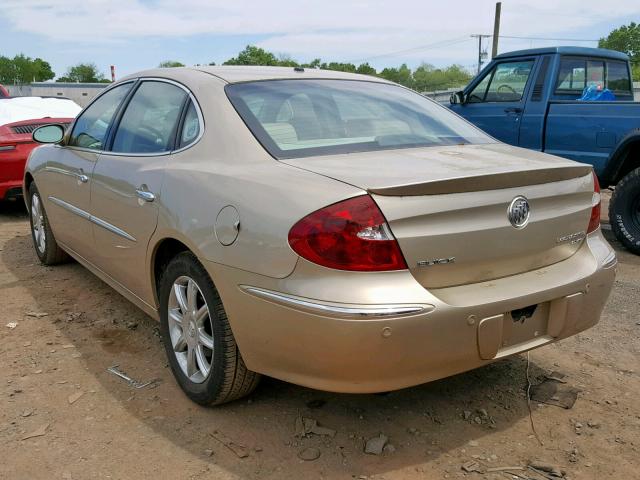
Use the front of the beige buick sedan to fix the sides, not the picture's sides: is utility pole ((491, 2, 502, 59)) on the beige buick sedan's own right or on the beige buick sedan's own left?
on the beige buick sedan's own right

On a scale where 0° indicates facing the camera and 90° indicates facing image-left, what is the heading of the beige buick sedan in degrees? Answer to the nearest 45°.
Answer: approximately 135°

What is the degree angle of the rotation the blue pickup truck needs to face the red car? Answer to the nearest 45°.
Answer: approximately 45° to its left

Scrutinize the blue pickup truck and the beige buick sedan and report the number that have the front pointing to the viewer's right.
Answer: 0

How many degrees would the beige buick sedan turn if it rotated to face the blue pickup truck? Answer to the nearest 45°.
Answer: approximately 90° to its right

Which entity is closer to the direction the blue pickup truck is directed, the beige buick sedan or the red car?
the red car

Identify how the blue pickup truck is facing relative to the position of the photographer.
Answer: facing away from the viewer and to the left of the viewer
